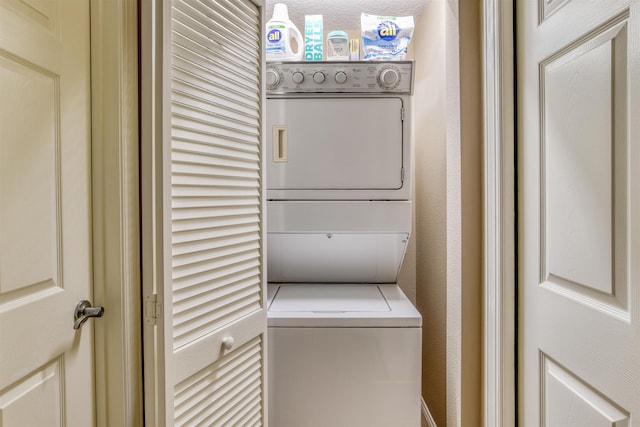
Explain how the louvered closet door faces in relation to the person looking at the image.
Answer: facing the viewer and to the right of the viewer

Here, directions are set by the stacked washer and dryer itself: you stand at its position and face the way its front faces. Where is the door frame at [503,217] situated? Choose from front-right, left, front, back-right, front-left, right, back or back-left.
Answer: front-left

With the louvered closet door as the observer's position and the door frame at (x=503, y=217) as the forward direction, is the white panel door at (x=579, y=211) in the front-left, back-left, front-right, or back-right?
front-right

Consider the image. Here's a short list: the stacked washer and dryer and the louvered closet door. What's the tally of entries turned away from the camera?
0

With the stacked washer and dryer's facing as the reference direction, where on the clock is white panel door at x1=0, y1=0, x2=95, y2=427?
The white panel door is roughly at 1 o'clock from the stacked washer and dryer.

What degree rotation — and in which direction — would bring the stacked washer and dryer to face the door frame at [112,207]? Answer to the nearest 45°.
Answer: approximately 45° to its right

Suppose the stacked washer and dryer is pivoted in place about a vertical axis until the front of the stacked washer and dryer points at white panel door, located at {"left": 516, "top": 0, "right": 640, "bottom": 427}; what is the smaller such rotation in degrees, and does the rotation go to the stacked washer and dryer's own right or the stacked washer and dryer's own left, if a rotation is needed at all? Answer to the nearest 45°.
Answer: approximately 45° to the stacked washer and dryer's own left

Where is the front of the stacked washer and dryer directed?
toward the camera
